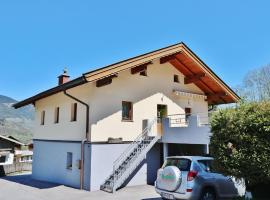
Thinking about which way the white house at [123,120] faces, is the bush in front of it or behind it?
in front

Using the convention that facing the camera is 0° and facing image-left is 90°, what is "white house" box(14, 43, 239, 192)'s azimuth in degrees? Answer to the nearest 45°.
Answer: approximately 315°

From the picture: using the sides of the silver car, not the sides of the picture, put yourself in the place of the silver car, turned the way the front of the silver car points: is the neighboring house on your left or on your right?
on your left

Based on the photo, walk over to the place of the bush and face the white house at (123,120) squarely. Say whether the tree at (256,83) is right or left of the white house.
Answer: right

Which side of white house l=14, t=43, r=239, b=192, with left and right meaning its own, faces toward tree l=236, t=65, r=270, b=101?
left

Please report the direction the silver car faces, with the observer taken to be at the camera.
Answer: facing away from the viewer and to the right of the viewer

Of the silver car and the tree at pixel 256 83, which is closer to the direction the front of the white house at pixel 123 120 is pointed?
the silver car

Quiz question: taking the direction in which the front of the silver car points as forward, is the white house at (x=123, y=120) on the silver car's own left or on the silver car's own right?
on the silver car's own left
